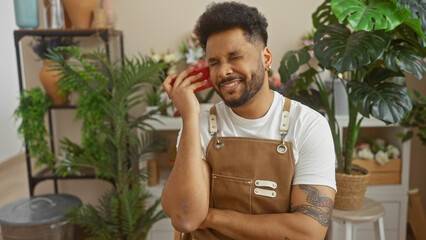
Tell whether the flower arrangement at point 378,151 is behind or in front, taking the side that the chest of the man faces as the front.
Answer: behind

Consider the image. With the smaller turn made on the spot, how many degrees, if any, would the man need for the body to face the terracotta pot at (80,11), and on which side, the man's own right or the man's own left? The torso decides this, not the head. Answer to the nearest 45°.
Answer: approximately 90° to the man's own right

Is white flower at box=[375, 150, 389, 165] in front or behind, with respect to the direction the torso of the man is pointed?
behind

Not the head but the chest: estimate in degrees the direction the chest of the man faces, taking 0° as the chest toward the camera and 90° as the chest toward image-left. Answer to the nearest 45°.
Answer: approximately 45°

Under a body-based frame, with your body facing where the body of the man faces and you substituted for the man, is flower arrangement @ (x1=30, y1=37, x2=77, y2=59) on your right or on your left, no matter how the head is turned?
on your right

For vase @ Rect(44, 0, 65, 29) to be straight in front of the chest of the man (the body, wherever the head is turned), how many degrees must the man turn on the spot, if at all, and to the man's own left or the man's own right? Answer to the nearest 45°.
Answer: approximately 90° to the man's own right
